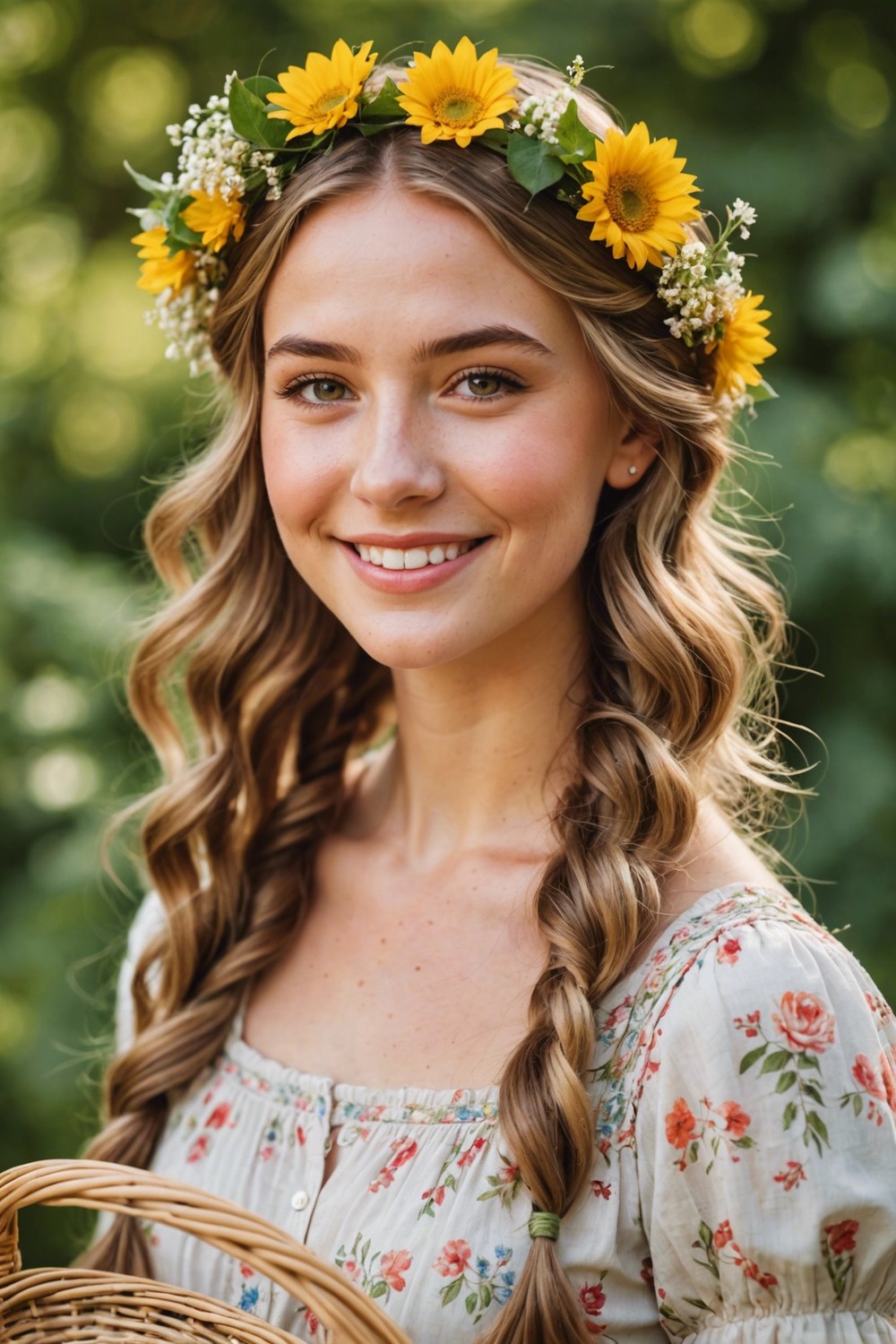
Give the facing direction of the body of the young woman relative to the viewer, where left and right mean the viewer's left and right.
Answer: facing the viewer and to the left of the viewer
